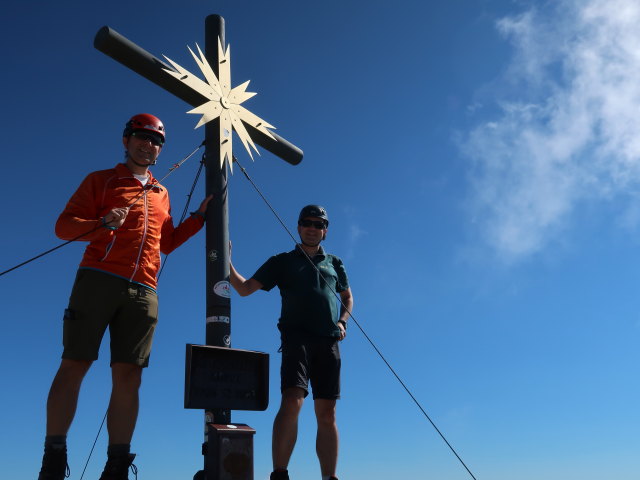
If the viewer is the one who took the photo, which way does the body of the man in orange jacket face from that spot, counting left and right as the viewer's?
facing the viewer and to the right of the viewer

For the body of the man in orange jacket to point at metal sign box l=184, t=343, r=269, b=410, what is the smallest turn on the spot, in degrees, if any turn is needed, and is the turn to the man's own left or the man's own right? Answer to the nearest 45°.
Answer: approximately 90° to the man's own left

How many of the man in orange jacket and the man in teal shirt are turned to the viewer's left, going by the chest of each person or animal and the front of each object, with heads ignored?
0

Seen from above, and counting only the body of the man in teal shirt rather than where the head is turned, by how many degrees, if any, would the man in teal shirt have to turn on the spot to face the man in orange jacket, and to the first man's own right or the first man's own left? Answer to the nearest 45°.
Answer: approximately 45° to the first man's own right

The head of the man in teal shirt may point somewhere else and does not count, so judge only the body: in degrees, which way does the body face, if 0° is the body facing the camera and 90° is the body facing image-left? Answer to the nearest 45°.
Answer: approximately 0°

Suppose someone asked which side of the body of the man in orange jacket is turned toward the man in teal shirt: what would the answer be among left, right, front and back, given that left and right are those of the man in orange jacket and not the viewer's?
left
